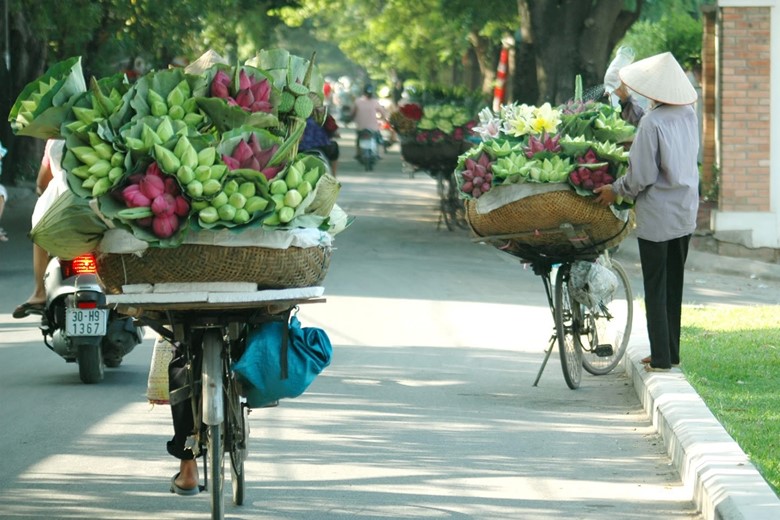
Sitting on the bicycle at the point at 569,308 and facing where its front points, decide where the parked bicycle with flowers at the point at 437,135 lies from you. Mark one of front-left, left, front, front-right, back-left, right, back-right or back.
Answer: front-left

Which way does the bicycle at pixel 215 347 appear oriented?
away from the camera

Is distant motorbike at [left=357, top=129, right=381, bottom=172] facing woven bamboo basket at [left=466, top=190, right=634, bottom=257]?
no

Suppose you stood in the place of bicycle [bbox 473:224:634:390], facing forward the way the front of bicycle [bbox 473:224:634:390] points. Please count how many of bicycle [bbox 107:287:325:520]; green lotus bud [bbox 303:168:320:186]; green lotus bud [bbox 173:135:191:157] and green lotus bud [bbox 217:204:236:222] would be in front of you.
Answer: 0

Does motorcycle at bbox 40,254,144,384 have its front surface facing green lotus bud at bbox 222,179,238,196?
no

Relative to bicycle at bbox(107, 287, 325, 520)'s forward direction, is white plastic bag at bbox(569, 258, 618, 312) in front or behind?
in front

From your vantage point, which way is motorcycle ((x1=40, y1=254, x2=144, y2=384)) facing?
away from the camera

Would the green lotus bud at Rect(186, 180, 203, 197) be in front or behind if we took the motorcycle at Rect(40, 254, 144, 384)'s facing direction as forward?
behind
